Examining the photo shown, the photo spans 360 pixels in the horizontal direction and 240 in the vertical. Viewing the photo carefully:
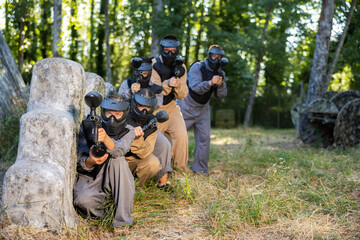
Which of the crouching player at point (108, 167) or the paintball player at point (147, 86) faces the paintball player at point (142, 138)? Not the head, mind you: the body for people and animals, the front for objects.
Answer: the paintball player at point (147, 86)

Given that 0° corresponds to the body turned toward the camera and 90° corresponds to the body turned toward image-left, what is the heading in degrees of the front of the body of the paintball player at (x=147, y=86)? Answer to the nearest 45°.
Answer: approximately 0°

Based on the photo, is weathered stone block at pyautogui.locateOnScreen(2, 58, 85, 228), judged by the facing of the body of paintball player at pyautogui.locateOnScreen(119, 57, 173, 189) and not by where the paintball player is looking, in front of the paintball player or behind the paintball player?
in front

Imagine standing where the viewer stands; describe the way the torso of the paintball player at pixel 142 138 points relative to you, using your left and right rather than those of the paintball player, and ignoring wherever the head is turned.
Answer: facing the viewer

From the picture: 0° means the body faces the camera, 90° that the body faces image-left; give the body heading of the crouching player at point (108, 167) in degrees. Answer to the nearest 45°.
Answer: approximately 0°

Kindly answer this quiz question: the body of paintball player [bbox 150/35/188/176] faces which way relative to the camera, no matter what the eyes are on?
toward the camera

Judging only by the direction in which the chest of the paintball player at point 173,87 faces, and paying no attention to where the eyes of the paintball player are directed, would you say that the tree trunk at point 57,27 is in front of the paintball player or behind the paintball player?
behind

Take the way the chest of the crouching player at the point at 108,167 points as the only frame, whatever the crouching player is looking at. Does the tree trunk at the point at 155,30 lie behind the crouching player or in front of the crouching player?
behind

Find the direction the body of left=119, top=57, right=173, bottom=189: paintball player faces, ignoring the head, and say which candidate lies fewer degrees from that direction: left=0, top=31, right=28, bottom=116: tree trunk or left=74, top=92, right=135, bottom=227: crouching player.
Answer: the crouching player

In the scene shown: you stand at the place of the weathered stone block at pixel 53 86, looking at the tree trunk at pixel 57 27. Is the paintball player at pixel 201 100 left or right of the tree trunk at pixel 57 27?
right

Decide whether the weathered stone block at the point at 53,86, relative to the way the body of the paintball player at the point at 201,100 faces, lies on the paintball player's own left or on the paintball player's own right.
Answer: on the paintball player's own right
